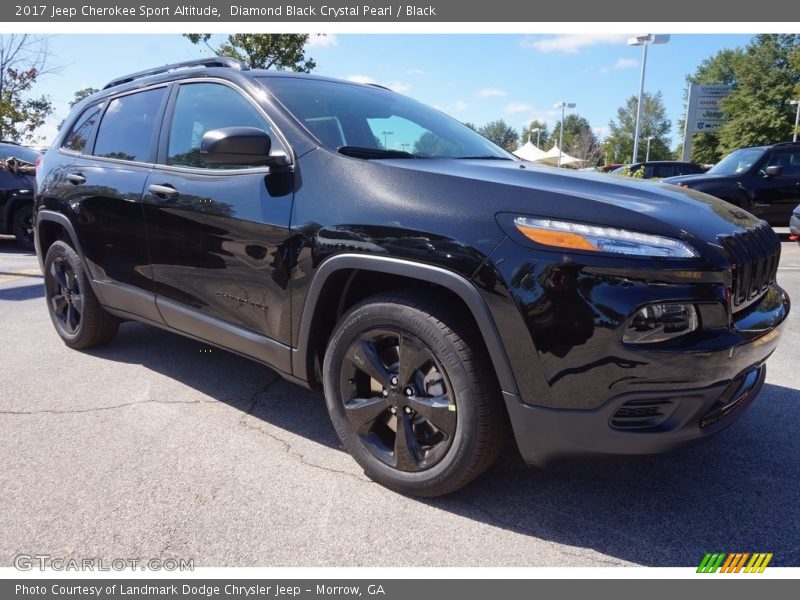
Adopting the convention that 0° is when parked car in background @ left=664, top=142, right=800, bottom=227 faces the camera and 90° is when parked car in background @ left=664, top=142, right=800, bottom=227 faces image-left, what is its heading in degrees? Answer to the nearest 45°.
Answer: approximately 45°

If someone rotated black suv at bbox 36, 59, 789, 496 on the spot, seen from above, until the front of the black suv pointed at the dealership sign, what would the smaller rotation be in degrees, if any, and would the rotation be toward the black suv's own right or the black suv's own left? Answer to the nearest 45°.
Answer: approximately 90° to the black suv's own left

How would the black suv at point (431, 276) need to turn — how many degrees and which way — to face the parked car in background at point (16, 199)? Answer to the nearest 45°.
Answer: approximately 180°

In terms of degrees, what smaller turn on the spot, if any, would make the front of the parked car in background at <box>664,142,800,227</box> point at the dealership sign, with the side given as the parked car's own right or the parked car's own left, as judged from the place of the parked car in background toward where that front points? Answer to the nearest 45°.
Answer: approximately 135° to the parked car's own right

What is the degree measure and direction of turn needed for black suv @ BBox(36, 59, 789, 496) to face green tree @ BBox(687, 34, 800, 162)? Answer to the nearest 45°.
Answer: approximately 90° to its left

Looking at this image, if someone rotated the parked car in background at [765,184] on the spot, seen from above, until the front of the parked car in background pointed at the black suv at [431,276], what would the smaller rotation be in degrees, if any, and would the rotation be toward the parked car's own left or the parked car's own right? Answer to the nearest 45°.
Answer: approximately 45° to the parked car's own left

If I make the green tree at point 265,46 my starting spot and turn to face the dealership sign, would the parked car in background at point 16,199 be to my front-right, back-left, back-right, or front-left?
back-right

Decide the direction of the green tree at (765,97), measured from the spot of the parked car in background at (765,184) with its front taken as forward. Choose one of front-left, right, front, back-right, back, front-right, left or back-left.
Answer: back-right

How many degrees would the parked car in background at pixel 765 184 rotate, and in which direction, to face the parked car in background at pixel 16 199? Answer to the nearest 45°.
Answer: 0° — it already faces it

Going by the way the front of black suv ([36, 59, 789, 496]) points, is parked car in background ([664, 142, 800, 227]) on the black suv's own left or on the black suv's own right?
on the black suv's own left
